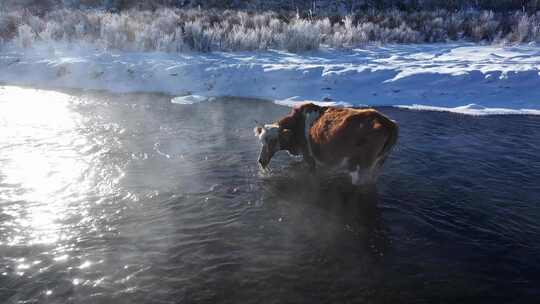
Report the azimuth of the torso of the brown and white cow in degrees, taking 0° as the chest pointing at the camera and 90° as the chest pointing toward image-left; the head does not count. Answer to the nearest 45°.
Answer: approximately 90°
